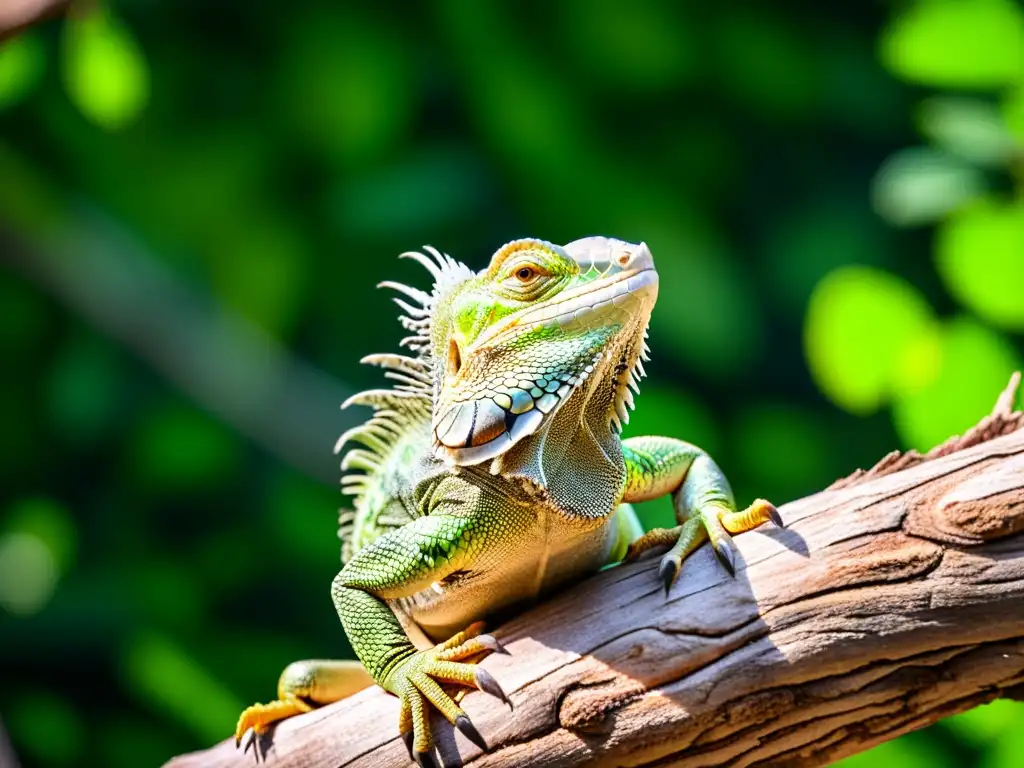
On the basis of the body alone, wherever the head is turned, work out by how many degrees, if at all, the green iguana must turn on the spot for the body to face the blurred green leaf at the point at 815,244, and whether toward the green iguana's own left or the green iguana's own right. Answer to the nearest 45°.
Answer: approximately 90° to the green iguana's own left

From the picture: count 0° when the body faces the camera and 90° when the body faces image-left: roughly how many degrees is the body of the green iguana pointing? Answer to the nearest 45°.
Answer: approximately 315°

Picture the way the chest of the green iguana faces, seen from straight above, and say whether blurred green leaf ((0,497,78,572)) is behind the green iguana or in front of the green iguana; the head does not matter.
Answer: behind

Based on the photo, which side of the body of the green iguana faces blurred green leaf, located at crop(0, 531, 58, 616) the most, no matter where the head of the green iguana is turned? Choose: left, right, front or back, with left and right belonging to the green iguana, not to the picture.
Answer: back

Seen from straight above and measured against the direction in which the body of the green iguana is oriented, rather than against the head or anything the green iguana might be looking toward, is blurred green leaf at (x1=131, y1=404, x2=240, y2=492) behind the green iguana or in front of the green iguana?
behind
